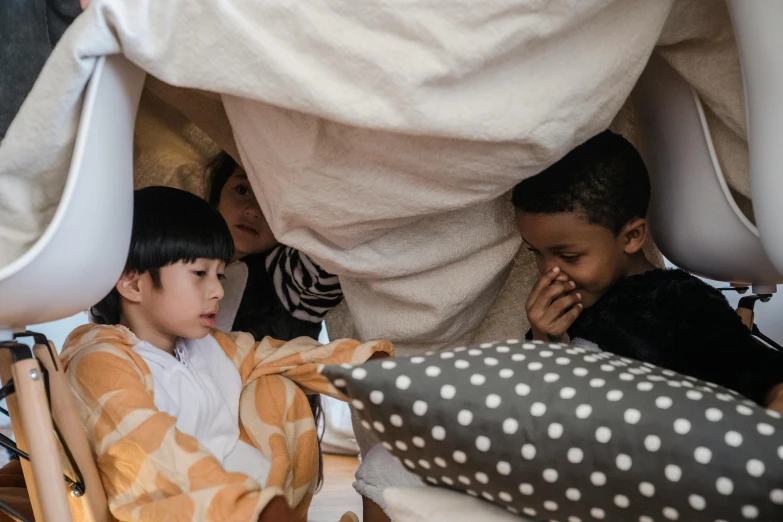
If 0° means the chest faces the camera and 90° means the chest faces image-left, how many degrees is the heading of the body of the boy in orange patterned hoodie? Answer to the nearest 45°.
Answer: approximately 315°

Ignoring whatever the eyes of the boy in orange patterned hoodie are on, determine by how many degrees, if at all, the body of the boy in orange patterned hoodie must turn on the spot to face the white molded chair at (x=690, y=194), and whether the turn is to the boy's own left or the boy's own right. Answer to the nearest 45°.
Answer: approximately 45° to the boy's own left
